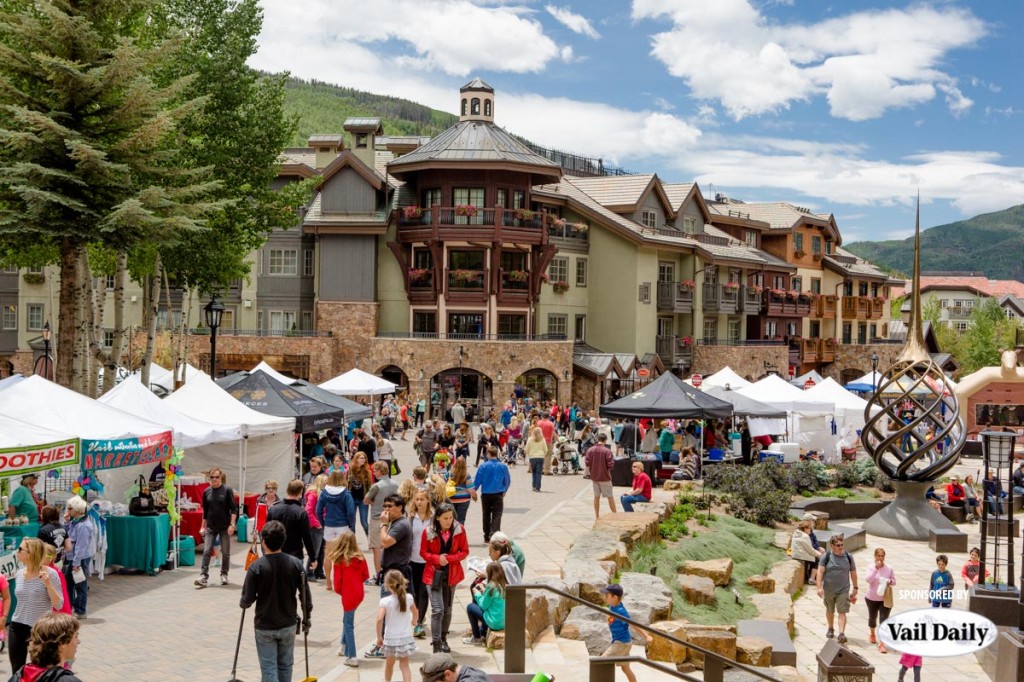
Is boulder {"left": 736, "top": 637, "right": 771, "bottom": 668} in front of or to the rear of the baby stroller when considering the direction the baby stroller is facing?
in front

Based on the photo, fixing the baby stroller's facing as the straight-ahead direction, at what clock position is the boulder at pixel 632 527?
The boulder is roughly at 12 o'clock from the baby stroller.

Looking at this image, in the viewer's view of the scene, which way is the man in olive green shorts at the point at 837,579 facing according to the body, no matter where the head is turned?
toward the camera

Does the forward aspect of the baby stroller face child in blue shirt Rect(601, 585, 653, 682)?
yes

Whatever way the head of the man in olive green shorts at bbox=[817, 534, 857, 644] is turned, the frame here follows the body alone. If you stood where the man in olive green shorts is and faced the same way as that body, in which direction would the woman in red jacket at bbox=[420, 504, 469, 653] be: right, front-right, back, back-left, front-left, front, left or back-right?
front-right

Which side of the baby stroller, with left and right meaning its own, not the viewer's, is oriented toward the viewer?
front
